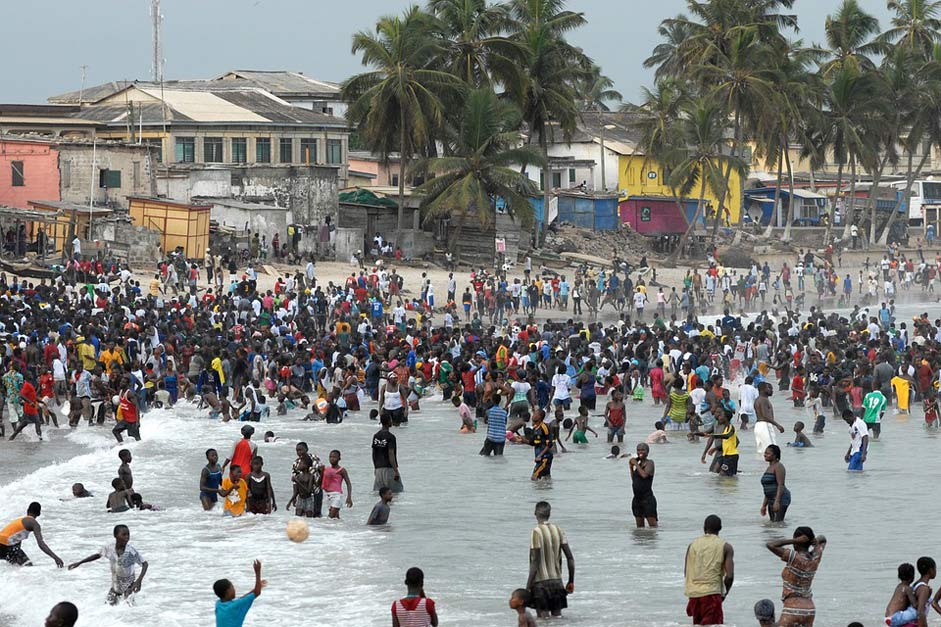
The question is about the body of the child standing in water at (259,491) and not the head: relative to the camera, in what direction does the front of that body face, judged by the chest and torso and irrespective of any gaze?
toward the camera

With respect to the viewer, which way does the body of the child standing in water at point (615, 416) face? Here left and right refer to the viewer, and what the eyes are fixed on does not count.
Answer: facing the viewer

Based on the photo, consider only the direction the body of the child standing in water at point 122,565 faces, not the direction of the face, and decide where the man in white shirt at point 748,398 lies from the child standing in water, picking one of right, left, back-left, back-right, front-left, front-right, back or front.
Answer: back-left

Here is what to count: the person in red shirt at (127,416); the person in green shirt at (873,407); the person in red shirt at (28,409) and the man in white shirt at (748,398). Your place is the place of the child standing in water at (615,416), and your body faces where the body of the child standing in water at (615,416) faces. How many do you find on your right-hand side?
2

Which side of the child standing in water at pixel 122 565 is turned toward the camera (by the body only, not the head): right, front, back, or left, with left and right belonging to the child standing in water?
front

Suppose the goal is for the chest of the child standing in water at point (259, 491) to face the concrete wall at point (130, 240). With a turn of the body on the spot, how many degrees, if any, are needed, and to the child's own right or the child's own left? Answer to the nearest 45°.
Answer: approximately 180°

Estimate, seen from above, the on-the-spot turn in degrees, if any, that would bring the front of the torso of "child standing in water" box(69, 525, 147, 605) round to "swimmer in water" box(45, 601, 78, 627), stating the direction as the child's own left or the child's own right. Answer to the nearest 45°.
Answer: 0° — they already face them

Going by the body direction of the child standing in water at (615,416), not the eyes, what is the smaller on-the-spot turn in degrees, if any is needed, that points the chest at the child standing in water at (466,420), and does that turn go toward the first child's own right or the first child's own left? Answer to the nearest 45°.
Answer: approximately 135° to the first child's own right
